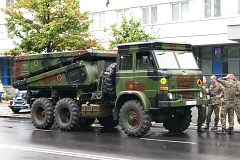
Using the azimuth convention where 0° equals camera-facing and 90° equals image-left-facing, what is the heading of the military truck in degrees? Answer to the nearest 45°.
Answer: approximately 315°

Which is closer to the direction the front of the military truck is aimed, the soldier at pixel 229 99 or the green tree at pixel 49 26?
the soldier

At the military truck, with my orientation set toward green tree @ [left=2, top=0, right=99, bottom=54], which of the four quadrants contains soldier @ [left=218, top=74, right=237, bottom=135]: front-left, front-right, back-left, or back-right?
back-right

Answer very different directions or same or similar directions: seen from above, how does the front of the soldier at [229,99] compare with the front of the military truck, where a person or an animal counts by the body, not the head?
very different directions

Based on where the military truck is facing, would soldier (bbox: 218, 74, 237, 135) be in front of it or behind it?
in front
